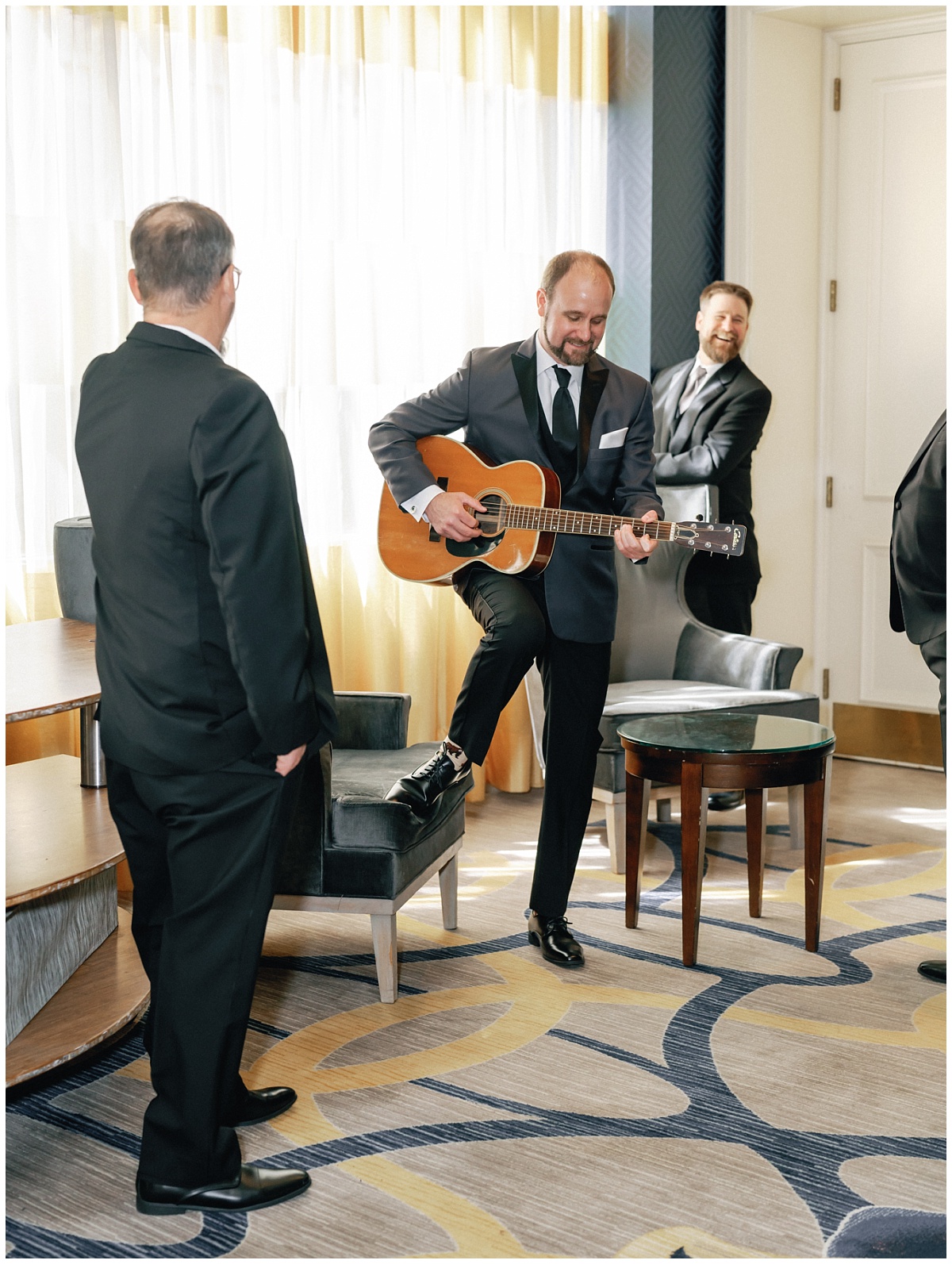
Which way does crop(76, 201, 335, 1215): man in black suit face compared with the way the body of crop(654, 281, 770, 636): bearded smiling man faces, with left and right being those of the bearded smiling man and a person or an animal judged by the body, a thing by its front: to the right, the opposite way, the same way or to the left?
the opposite way

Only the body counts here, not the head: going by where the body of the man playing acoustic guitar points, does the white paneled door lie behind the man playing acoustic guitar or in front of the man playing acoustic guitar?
behind

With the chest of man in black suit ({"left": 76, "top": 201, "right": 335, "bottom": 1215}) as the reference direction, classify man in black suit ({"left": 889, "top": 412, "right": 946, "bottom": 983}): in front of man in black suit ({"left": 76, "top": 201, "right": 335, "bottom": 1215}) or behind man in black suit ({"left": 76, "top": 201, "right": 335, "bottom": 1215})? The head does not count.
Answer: in front

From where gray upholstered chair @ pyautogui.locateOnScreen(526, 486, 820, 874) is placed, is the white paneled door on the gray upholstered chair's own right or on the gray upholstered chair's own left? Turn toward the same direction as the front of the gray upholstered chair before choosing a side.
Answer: on the gray upholstered chair's own left

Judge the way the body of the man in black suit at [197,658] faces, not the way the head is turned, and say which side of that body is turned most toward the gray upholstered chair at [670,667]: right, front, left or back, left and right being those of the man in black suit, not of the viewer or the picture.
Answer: front

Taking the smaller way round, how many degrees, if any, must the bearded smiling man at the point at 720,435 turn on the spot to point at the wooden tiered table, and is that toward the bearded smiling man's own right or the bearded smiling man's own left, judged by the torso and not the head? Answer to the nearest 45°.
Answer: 0° — they already face it

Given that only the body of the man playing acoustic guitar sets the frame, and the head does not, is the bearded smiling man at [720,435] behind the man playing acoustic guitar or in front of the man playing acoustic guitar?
behind

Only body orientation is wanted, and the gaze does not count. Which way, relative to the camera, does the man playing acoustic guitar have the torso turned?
toward the camera

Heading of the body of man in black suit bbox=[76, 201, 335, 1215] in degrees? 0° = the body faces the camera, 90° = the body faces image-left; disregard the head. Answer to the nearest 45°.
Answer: approximately 225°

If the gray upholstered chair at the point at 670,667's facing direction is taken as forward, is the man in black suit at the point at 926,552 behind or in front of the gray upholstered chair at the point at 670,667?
in front

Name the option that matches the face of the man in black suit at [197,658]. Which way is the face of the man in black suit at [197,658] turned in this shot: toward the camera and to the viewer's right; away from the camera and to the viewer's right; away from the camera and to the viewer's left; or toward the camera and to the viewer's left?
away from the camera and to the viewer's right

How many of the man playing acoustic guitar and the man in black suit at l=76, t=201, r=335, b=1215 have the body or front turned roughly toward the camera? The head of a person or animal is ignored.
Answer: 1
